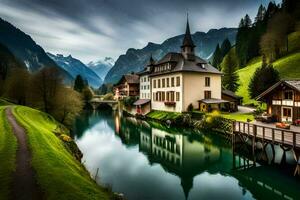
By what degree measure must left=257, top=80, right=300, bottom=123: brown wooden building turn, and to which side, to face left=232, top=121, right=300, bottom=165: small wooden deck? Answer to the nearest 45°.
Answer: approximately 45° to its left

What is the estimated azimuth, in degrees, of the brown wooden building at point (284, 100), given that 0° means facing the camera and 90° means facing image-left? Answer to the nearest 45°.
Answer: approximately 45°

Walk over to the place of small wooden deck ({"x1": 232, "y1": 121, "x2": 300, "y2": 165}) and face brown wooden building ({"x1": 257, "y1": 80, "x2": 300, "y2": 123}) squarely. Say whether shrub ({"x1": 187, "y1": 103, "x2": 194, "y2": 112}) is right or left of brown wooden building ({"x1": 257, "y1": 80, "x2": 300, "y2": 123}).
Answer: left

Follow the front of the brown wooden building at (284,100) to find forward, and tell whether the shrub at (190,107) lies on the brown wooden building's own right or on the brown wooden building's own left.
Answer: on the brown wooden building's own right
